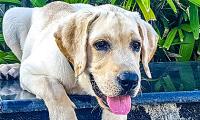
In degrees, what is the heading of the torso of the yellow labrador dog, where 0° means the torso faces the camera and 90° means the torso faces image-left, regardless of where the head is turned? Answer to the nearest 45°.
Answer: approximately 315°
